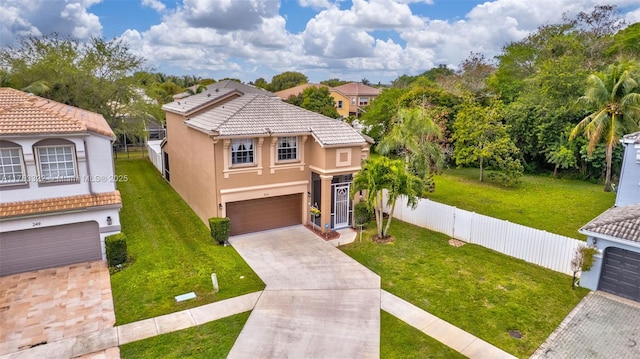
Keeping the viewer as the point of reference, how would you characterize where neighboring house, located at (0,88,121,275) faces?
facing the viewer

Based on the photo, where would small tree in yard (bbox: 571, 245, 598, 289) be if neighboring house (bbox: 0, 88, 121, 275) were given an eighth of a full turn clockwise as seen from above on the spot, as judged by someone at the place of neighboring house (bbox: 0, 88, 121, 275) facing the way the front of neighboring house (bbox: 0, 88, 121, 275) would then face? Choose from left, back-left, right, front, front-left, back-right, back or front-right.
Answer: left

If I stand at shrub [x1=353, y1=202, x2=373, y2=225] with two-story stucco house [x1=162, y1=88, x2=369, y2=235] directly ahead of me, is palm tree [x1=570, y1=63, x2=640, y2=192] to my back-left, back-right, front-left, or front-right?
back-right

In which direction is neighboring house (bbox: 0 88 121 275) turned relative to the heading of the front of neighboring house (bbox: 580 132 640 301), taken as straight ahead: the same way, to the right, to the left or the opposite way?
to the left

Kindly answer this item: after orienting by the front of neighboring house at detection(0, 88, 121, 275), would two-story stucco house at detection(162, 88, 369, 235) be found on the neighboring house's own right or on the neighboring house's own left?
on the neighboring house's own left

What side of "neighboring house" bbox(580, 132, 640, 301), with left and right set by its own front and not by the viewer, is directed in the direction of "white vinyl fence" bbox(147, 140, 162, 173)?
right

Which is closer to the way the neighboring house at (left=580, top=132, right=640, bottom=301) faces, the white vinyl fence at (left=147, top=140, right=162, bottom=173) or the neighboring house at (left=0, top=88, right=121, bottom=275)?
the neighboring house

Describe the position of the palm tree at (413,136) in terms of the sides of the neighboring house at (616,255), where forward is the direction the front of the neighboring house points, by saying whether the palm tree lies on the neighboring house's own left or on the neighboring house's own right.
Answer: on the neighboring house's own right

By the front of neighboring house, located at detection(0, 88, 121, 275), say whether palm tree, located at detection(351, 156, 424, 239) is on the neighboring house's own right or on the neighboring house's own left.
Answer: on the neighboring house's own left

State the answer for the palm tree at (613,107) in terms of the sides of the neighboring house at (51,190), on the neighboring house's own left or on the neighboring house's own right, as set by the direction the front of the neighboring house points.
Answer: on the neighboring house's own left

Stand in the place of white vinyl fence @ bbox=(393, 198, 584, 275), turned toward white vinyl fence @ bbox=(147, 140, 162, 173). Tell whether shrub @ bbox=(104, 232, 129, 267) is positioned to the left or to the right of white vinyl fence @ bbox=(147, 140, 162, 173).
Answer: left

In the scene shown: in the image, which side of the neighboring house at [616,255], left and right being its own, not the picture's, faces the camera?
front

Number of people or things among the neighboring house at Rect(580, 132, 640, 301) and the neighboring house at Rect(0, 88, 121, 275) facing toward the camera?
2

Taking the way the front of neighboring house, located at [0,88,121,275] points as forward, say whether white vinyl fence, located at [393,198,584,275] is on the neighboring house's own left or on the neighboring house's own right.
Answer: on the neighboring house's own left

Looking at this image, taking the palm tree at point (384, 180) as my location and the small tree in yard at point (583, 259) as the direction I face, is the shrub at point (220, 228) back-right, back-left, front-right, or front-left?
back-right
